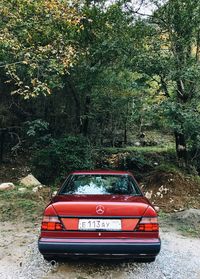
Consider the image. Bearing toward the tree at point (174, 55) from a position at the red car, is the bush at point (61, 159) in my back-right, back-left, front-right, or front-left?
front-left

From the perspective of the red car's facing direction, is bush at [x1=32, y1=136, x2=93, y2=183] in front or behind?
in front

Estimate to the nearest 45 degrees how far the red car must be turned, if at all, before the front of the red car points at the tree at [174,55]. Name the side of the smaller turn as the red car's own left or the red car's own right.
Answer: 0° — it already faces it

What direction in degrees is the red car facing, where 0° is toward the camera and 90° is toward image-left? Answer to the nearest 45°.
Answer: approximately 180°
